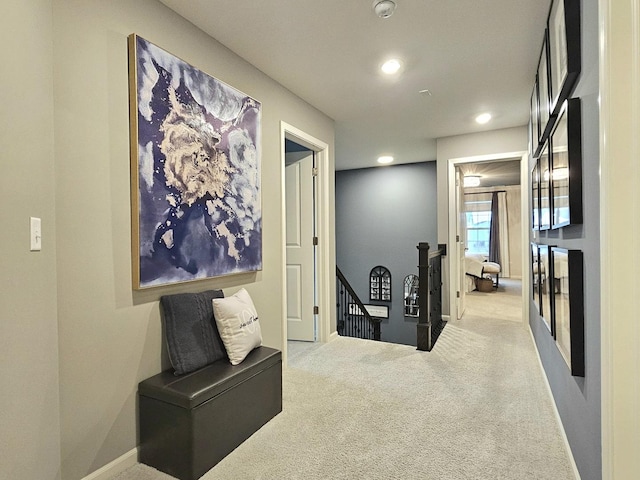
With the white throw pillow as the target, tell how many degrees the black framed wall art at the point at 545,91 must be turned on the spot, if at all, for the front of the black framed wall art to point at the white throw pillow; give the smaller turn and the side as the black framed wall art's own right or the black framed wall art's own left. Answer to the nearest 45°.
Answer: approximately 45° to the black framed wall art's own left

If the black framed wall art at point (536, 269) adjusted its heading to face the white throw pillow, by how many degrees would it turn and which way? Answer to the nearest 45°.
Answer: approximately 45° to its left

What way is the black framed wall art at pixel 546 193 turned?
to the viewer's left

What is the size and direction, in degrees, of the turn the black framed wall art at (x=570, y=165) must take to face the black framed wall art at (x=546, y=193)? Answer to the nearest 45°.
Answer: approximately 90° to its right

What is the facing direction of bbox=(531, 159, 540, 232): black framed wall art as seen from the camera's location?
facing to the left of the viewer

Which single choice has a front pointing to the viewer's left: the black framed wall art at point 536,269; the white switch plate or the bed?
the black framed wall art

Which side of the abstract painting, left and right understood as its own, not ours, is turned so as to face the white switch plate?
right

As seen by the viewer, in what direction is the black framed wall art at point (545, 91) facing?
to the viewer's left

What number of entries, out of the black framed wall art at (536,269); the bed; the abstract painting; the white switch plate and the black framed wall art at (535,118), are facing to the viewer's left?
2

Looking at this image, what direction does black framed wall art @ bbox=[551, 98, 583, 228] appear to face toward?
to the viewer's left

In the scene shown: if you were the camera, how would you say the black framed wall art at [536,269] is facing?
facing to the left of the viewer

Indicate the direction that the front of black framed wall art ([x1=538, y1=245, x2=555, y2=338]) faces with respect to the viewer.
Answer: facing to the left of the viewer

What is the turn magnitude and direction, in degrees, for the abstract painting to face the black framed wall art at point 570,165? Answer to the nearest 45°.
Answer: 0° — it already faces it

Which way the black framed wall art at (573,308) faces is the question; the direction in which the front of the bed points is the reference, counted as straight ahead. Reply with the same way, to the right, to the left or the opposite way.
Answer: the opposite way
